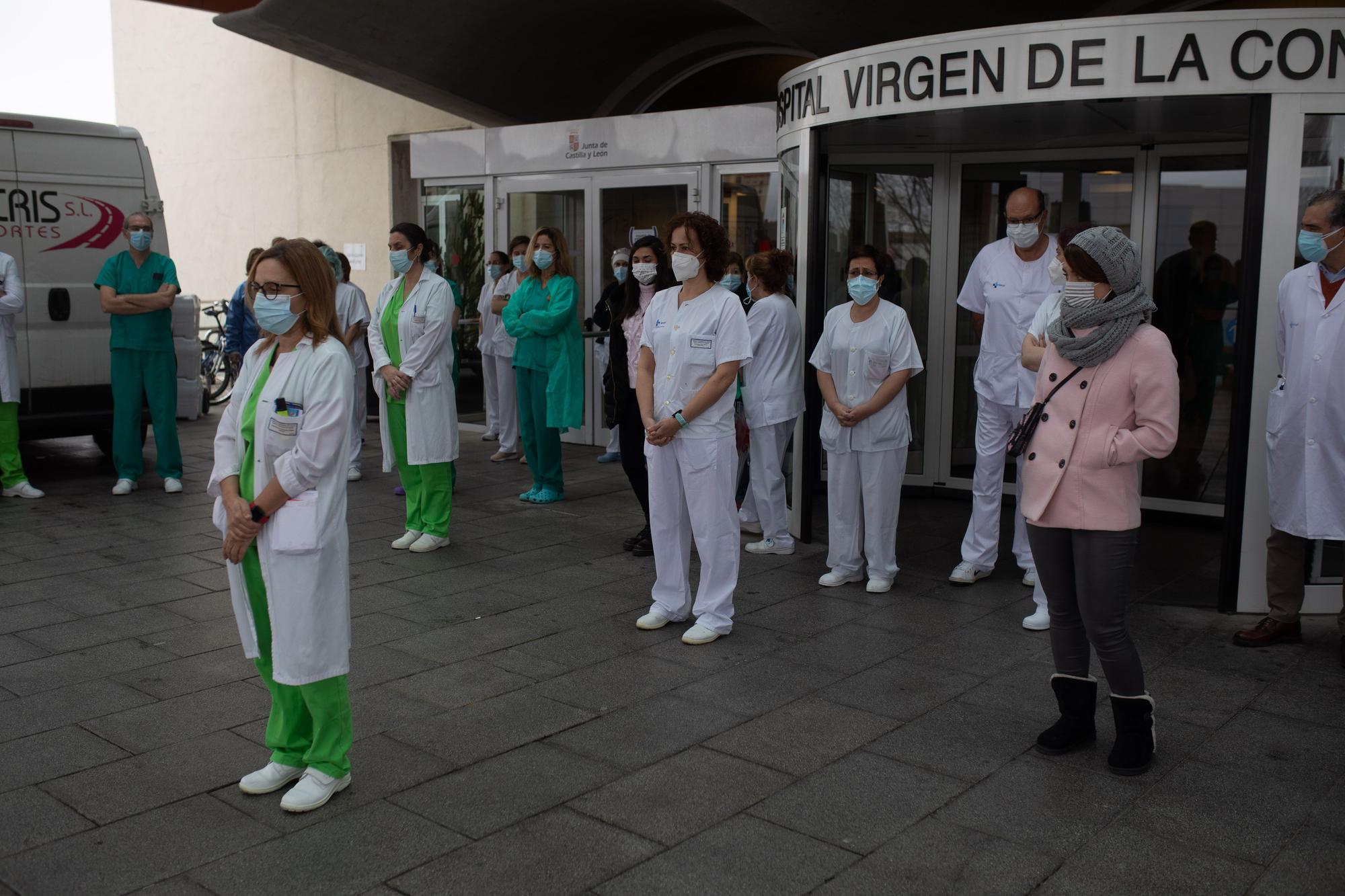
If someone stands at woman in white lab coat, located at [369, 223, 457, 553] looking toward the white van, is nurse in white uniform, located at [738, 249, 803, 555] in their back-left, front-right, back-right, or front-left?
back-right

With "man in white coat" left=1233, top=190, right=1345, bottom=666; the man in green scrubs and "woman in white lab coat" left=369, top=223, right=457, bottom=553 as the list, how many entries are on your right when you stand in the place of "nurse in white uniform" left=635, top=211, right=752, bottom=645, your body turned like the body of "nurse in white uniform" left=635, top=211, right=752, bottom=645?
2

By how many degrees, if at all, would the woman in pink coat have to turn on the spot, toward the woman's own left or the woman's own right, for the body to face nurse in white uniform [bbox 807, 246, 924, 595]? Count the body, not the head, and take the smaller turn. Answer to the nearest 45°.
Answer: approximately 90° to the woman's own right

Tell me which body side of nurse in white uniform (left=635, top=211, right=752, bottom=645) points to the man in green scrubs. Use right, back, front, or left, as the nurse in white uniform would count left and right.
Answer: right

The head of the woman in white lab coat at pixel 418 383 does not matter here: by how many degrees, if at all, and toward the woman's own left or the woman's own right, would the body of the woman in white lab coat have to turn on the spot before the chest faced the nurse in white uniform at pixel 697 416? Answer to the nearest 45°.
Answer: approximately 90° to the woman's own left

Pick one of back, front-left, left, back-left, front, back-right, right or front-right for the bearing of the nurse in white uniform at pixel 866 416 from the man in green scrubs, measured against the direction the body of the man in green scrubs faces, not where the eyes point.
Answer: front-left

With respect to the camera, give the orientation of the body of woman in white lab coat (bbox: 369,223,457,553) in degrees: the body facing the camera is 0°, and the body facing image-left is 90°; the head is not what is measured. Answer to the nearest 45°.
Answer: approximately 45°

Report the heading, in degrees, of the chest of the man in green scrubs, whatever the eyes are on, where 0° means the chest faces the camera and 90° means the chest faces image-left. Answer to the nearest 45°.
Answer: approximately 0°

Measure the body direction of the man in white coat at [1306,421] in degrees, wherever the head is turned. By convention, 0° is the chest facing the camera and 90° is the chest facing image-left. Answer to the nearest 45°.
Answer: approximately 45°
